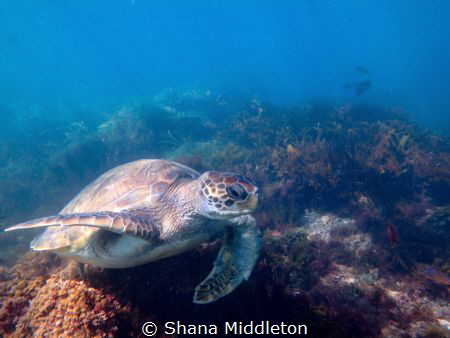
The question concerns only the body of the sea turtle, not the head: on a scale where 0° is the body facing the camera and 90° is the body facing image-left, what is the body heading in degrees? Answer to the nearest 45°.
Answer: approximately 315°
